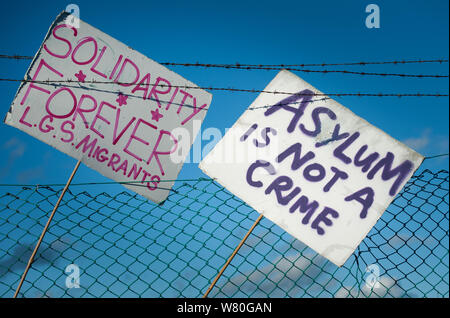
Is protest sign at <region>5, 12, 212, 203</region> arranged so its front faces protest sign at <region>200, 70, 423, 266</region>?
no

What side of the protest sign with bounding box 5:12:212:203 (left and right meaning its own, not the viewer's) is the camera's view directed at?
front
